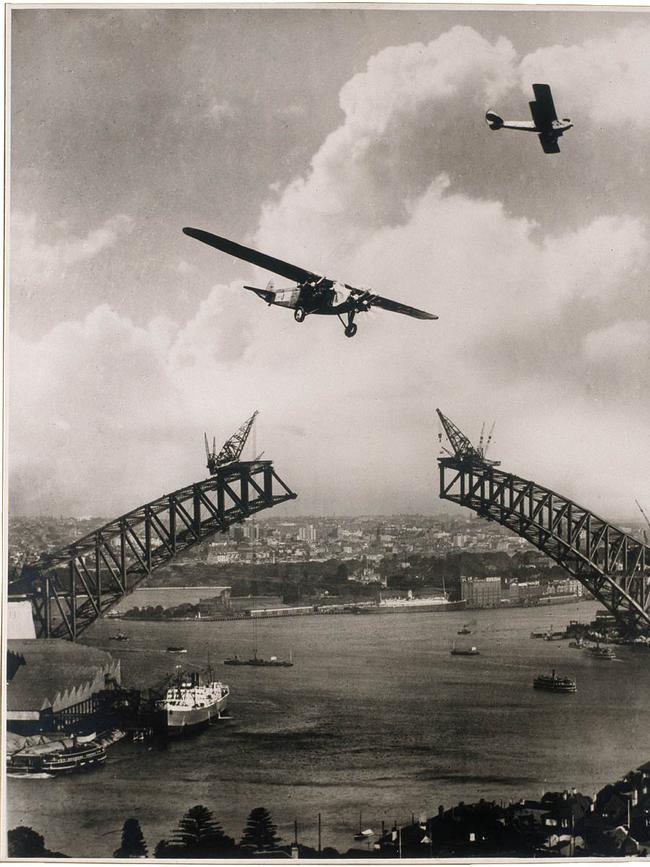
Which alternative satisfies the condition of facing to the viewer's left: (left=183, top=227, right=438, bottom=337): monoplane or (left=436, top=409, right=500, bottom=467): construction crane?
the construction crane

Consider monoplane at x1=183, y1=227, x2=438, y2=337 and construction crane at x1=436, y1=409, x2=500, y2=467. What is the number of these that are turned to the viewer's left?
1

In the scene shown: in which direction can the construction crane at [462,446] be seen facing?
to the viewer's left

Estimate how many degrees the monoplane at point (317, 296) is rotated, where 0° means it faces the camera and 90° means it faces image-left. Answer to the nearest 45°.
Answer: approximately 315°
